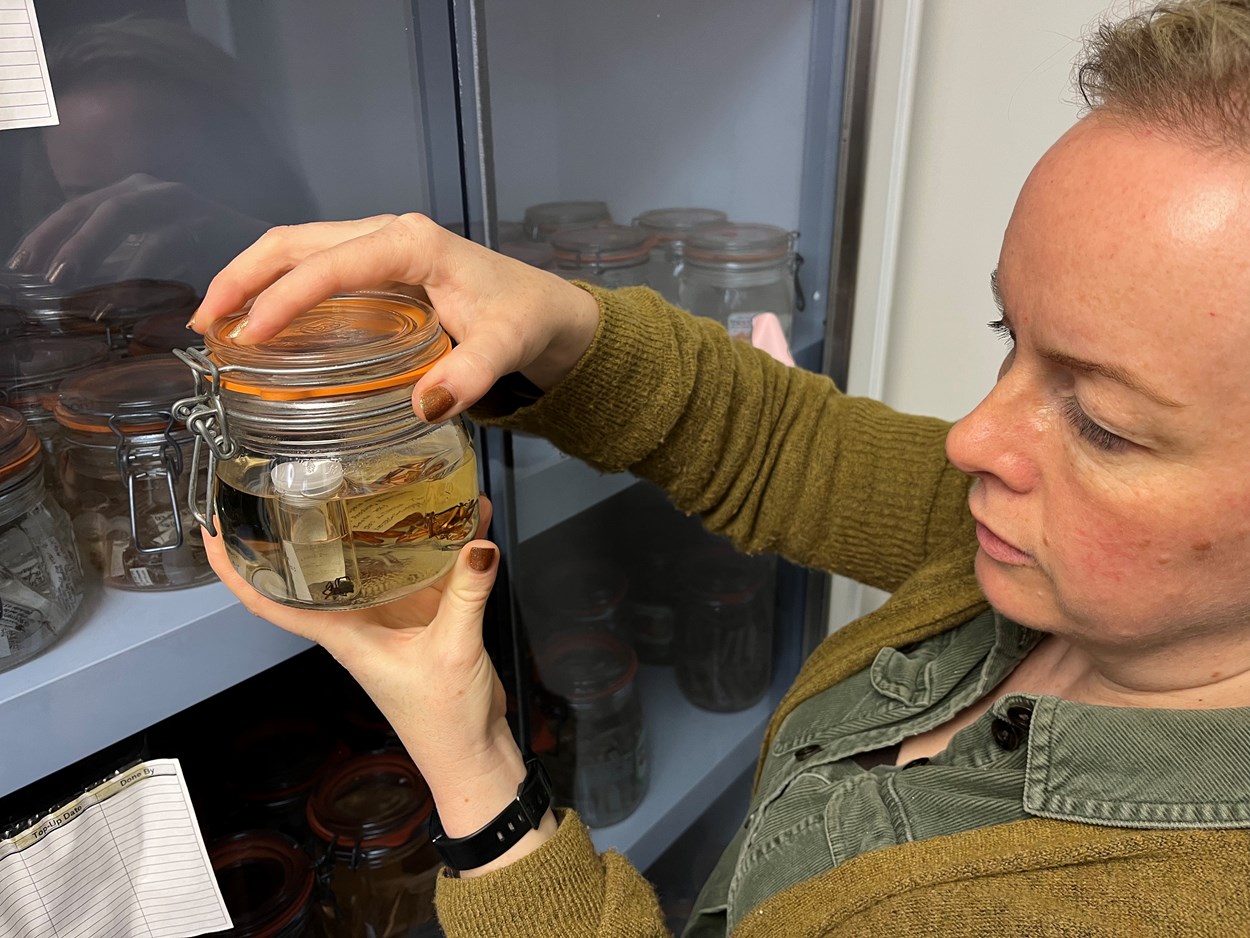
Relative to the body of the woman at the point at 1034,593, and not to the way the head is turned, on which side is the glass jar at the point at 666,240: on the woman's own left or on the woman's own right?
on the woman's own right

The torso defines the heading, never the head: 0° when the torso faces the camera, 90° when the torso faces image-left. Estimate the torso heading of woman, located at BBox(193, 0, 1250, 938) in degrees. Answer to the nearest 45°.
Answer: approximately 45°
